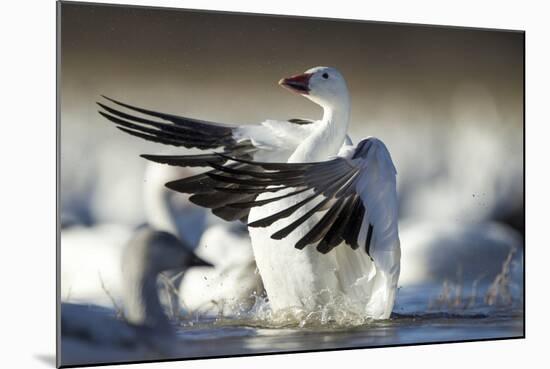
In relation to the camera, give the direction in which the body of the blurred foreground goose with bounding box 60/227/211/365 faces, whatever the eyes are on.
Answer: to the viewer's right

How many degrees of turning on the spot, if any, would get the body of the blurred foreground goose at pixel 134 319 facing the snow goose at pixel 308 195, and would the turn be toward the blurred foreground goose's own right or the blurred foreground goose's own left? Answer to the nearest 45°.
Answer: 0° — it already faces it
